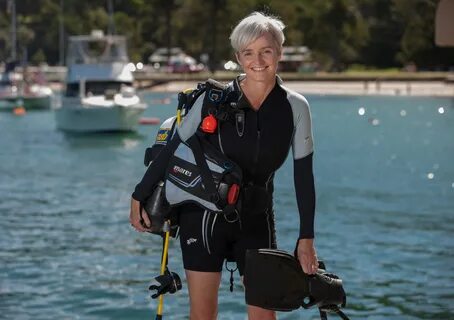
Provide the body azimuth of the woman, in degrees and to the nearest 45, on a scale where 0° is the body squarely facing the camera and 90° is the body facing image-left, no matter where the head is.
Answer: approximately 0°
